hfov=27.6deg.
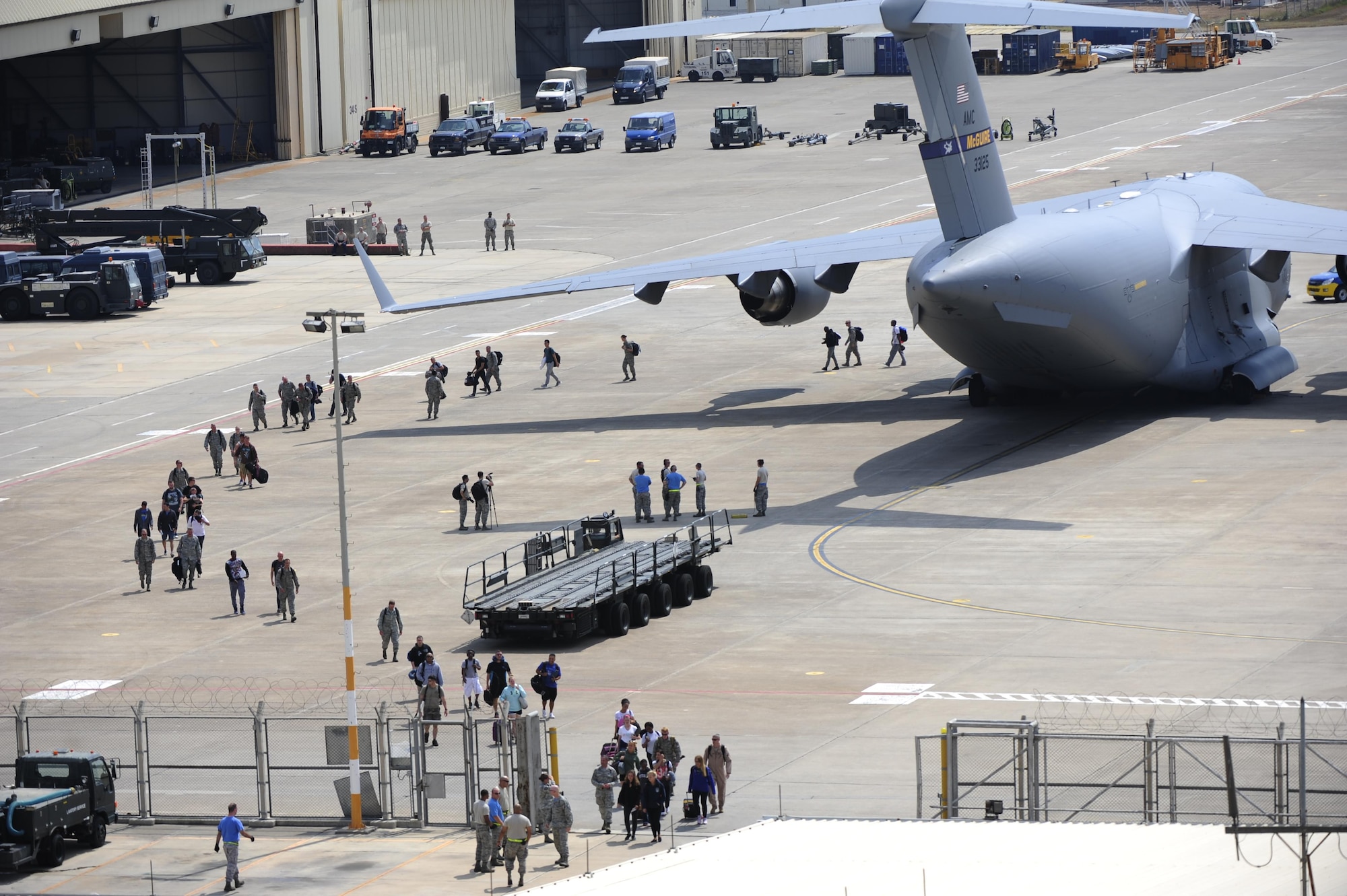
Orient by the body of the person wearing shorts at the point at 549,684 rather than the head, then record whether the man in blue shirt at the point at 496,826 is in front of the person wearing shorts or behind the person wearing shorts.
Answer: in front

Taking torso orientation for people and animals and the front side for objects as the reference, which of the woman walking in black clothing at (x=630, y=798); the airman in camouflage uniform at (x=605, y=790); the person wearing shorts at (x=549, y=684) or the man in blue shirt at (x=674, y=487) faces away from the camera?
the man in blue shirt

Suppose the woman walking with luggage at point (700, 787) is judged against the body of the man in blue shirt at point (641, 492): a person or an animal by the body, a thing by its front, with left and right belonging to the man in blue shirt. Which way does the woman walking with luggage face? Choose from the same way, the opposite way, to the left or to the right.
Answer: the opposite way

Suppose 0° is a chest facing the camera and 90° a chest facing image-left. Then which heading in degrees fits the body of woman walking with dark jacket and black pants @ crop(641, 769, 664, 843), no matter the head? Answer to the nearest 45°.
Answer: approximately 0°

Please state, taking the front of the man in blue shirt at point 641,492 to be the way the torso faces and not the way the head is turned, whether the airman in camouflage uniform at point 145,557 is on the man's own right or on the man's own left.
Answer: on the man's own left

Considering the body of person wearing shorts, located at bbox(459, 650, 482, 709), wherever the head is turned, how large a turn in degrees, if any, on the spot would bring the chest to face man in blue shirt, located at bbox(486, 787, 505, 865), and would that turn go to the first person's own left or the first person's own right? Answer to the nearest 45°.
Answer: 0° — they already face them

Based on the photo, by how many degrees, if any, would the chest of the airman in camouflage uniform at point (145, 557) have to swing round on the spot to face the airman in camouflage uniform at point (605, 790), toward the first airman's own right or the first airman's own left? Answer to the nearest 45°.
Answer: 0° — they already face them

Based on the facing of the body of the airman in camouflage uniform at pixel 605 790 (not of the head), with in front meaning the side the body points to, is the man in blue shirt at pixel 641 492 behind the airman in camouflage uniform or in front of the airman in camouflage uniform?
behind
